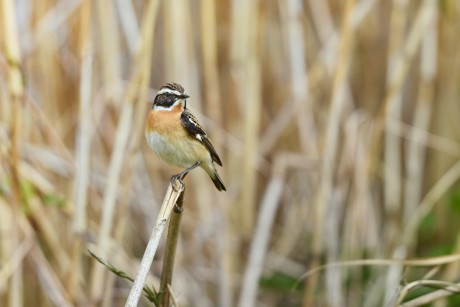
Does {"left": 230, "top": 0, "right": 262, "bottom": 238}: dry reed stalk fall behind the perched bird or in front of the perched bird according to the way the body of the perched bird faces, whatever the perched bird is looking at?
behind

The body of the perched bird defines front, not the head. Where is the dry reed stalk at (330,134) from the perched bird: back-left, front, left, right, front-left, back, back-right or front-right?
back

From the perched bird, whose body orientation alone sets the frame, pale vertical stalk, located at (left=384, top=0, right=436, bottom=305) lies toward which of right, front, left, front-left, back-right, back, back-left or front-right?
back

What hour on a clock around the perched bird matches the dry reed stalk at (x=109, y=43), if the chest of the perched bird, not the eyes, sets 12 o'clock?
The dry reed stalk is roughly at 4 o'clock from the perched bird.

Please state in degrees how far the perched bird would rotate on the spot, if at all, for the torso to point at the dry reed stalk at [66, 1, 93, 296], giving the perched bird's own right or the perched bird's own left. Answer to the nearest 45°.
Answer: approximately 90° to the perched bird's own right

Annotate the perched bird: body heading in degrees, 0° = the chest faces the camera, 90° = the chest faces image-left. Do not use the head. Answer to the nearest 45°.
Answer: approximately 45°

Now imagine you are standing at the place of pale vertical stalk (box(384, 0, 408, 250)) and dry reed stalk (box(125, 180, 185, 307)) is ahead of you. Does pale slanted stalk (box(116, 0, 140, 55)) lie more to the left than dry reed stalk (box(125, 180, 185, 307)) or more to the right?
right

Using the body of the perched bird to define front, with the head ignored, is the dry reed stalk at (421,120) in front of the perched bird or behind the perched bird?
behind
